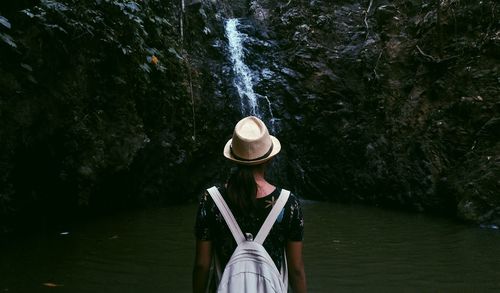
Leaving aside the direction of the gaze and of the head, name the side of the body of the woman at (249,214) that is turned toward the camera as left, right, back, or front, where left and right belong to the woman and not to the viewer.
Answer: back
